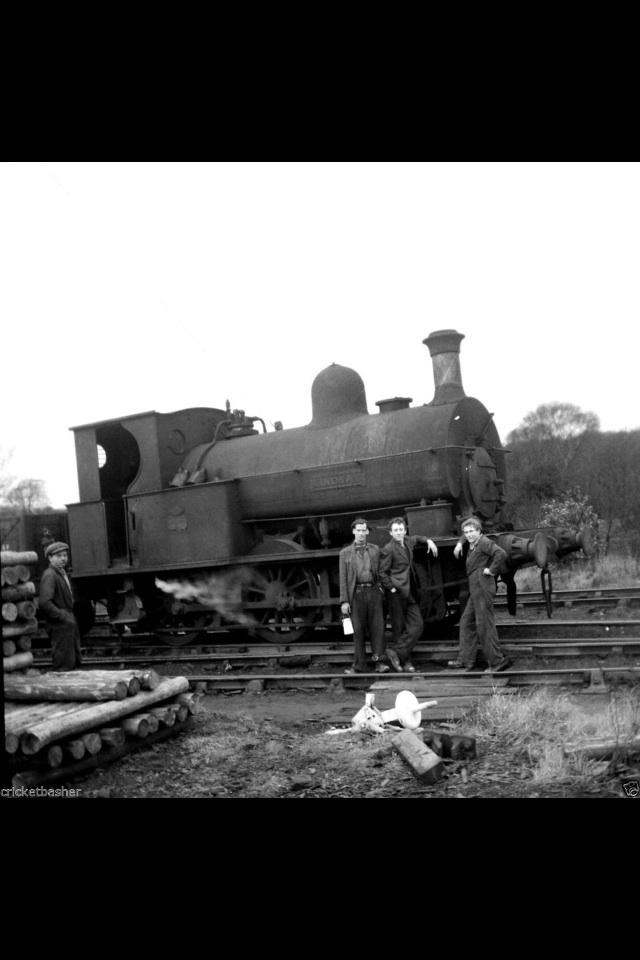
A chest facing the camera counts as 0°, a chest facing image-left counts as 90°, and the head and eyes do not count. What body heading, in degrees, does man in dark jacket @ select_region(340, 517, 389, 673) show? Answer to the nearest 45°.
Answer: approximately 0°

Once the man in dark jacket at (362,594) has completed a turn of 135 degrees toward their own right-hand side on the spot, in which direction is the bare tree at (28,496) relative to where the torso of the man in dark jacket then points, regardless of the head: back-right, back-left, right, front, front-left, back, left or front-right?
front

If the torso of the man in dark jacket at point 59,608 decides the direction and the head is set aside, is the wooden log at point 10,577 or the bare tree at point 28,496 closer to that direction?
the wooden log

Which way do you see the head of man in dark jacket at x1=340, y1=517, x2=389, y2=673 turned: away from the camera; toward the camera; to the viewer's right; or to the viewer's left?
toward the camera

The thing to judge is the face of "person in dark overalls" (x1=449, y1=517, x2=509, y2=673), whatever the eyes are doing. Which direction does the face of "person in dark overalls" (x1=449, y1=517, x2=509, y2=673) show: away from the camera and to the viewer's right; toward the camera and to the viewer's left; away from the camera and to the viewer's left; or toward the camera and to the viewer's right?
toward the camera and to the viewer's left

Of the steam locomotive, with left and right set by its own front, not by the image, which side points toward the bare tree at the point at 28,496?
back

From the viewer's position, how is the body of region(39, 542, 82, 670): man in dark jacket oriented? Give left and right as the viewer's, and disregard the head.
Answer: facing the viewer and to the right of the viewer

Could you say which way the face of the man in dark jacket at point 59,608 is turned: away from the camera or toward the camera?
toward the camera

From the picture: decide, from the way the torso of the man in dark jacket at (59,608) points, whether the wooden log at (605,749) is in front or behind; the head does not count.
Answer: in front

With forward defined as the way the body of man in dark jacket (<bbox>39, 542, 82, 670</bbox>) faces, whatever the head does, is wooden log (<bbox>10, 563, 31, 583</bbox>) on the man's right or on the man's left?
on the man's right

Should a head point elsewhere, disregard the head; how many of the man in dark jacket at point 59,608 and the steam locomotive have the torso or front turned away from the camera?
0

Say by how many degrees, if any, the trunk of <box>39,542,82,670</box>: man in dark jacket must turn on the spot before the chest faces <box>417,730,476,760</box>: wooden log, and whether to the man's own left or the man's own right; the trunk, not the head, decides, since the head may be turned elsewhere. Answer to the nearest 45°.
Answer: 0° — they already face it

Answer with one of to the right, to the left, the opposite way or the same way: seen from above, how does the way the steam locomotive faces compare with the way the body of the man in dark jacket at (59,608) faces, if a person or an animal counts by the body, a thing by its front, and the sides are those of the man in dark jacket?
the same way

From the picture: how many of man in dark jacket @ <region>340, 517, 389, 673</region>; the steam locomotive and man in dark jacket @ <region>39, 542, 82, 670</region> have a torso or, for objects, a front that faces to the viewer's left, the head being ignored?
0
